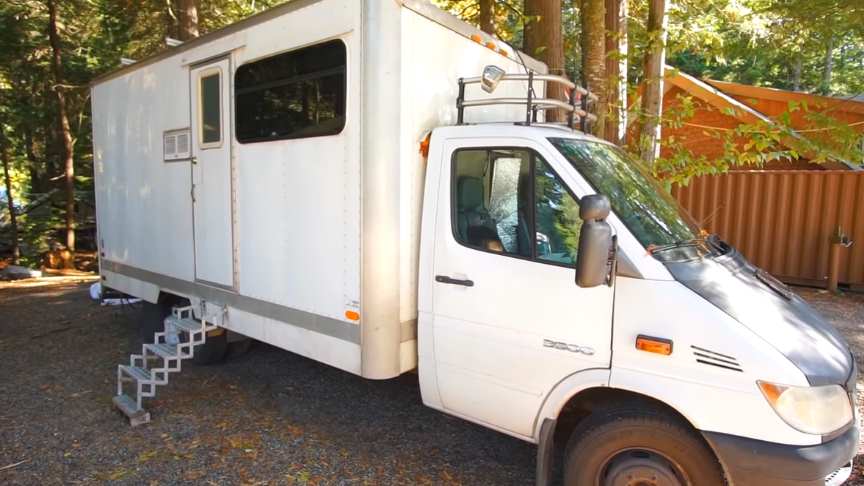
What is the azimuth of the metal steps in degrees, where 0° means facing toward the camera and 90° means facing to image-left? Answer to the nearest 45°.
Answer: approximately 45°

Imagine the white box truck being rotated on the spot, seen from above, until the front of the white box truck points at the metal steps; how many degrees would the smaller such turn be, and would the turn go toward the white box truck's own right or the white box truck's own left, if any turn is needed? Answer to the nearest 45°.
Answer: approximately 135° to the white box truck's own right

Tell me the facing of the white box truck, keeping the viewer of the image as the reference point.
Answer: facing the viewer and to the right of the viewer

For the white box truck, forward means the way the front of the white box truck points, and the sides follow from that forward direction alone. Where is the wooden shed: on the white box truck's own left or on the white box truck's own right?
on the white box truck's own left

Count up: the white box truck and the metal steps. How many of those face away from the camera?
0

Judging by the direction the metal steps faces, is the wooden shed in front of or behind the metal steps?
behind
